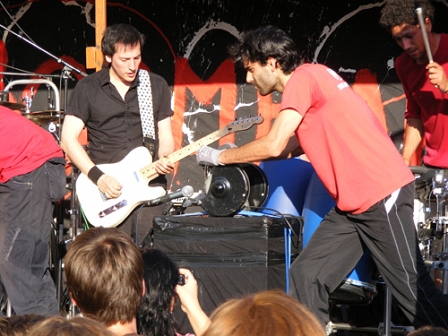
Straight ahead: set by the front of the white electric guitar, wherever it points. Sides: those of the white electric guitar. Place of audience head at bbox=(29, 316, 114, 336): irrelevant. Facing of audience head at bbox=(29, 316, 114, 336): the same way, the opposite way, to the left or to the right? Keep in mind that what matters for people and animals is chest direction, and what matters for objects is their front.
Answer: the opposite way

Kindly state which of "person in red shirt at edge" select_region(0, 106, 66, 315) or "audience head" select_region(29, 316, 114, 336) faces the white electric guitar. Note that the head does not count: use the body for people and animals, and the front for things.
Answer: the audience head

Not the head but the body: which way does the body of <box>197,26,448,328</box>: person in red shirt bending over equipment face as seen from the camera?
to the viewer's left

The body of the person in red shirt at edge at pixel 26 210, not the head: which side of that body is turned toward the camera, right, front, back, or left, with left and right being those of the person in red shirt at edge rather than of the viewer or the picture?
left

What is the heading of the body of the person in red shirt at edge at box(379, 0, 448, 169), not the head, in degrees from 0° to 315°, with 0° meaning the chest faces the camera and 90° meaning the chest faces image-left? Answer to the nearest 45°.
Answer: approximately 45°

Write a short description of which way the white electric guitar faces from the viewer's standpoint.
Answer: facing the viewer

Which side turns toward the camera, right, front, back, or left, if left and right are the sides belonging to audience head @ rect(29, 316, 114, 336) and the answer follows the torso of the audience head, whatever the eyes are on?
back

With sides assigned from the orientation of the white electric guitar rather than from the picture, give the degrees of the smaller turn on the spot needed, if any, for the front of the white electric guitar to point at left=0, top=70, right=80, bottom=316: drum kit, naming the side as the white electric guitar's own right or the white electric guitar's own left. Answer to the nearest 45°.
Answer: approximately 135° to the white electric guitar's own right

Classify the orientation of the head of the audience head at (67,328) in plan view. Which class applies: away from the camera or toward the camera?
away from the camera

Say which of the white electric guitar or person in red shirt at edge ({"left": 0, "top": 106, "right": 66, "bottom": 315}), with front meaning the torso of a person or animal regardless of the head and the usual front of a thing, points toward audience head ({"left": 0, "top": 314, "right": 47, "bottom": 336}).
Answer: the white electric guitar

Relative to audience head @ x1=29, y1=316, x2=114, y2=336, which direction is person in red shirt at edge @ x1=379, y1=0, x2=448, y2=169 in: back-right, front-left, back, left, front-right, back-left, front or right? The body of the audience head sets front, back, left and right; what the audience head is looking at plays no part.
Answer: front-right

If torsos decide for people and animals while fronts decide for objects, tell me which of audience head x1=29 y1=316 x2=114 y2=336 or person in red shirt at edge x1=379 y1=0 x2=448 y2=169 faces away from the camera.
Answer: the audience head

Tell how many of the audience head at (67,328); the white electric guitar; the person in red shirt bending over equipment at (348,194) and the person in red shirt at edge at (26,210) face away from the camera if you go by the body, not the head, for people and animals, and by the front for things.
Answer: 1

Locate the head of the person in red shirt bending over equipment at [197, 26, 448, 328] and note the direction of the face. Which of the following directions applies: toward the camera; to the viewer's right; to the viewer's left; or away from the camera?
to the viewer's left
